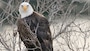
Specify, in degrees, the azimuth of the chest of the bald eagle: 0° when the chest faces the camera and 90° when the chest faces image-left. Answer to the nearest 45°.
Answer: approximately 45°
